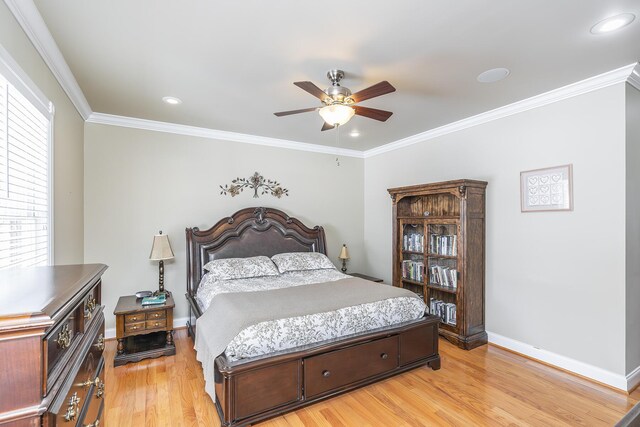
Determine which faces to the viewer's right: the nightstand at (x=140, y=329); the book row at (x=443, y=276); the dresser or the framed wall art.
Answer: the dresser

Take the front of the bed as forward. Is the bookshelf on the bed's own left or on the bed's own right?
on the bed's own left

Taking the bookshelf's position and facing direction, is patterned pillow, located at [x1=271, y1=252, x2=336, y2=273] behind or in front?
in front

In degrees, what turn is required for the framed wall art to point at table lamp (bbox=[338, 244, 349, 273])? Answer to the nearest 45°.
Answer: approximately 45° to its right

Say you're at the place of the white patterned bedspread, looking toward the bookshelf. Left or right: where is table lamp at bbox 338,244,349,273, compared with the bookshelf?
left

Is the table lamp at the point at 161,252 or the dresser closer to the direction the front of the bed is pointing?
the dresser

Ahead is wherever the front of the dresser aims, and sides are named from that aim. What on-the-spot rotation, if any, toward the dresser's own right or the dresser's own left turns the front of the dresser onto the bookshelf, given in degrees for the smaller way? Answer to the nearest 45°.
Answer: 0° — it already faces it

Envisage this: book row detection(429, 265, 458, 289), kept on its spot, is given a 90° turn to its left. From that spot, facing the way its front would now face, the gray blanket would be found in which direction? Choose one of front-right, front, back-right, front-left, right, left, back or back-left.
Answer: right

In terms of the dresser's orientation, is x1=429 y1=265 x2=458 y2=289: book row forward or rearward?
forward

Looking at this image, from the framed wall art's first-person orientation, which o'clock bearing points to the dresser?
The dresser is roughly at 11 o'clock from the framed wall art.

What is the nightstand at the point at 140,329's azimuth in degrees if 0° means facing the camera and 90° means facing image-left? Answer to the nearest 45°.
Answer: approximately 0°

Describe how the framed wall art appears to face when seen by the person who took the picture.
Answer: facing the viewer and to the left of the viewer

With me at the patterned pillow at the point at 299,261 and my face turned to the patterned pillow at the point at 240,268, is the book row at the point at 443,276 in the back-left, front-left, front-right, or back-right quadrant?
back-left

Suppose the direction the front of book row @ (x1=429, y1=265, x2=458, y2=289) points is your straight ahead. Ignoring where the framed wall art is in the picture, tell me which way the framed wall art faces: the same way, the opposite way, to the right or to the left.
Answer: the same way

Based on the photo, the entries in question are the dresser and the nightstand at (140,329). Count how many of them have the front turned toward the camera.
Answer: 1

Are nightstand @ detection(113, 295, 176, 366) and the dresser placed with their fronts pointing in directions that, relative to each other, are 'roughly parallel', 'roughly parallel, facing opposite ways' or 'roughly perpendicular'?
roughly perpendicular

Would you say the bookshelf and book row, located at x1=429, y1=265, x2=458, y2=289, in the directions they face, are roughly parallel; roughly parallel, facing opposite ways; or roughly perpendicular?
roughly parallel

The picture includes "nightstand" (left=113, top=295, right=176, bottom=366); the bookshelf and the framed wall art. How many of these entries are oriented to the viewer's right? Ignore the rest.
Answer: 0

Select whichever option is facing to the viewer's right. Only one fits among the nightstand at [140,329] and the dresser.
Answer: the dresser
